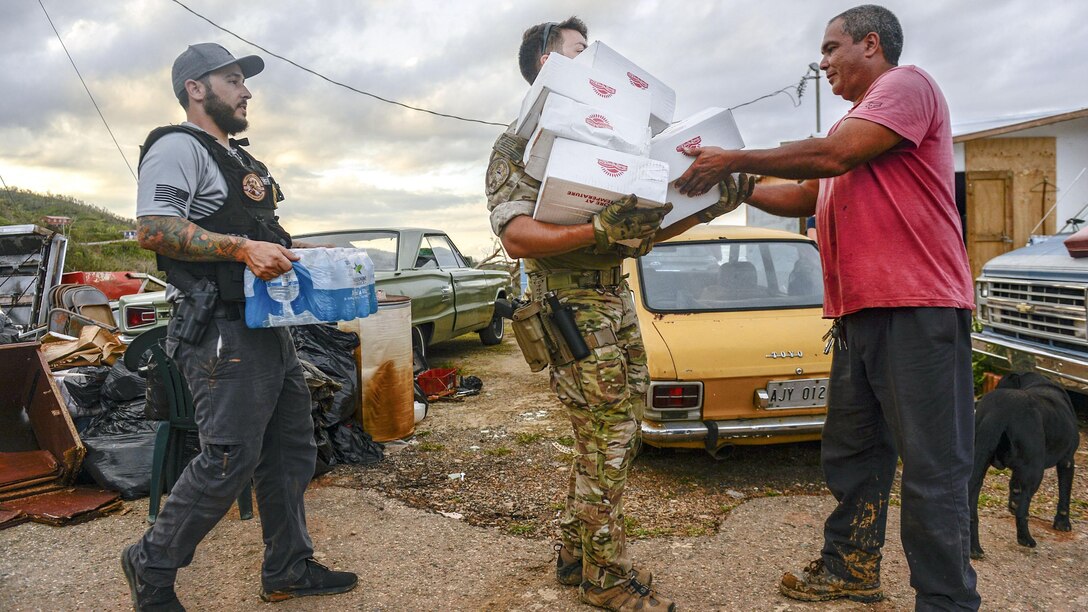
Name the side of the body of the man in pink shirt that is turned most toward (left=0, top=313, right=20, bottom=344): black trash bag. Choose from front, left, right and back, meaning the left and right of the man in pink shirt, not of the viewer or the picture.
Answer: front

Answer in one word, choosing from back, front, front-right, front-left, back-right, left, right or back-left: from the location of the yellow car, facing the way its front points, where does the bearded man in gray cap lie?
back-left

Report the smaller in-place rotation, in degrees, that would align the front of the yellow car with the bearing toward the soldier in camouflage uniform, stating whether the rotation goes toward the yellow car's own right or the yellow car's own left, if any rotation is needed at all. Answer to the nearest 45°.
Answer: approximately 180°

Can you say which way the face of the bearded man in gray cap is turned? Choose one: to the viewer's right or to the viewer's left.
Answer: to the viewer's right

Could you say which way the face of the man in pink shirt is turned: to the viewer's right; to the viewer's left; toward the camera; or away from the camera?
to the viewer's left

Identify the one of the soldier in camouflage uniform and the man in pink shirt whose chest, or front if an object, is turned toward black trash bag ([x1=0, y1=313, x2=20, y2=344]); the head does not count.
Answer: the man in pink shirt

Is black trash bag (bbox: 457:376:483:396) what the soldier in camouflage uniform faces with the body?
no

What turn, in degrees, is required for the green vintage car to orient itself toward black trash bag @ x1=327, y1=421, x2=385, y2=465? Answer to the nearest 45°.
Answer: approximately 135° to its right

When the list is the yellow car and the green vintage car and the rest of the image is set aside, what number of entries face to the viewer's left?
0

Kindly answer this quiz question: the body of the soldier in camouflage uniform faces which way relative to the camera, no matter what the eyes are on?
to the viewer's right

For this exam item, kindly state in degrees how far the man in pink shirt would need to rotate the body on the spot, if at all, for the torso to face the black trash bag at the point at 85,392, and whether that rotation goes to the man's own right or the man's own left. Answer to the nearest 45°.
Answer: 0° — they already face it

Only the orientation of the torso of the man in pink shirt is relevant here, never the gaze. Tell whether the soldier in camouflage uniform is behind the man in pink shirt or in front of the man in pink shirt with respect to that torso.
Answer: in front

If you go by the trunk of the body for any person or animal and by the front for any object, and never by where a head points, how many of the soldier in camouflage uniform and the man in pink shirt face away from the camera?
0

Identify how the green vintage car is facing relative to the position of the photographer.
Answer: facing away from the viewer and to the right of the viewer

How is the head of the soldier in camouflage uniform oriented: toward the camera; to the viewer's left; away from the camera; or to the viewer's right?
to the viewer's right

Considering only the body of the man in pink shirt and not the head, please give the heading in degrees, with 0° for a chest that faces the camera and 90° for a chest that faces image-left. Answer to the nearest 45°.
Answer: approximately 90°

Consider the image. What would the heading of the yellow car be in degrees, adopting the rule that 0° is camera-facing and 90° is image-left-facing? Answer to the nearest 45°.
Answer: approximately 180°

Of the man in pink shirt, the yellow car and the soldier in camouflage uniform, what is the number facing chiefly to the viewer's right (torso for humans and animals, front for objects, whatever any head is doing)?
1
